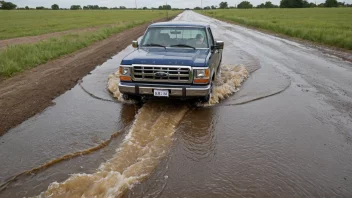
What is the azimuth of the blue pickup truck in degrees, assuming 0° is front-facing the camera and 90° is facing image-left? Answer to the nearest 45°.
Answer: approximately 0°
